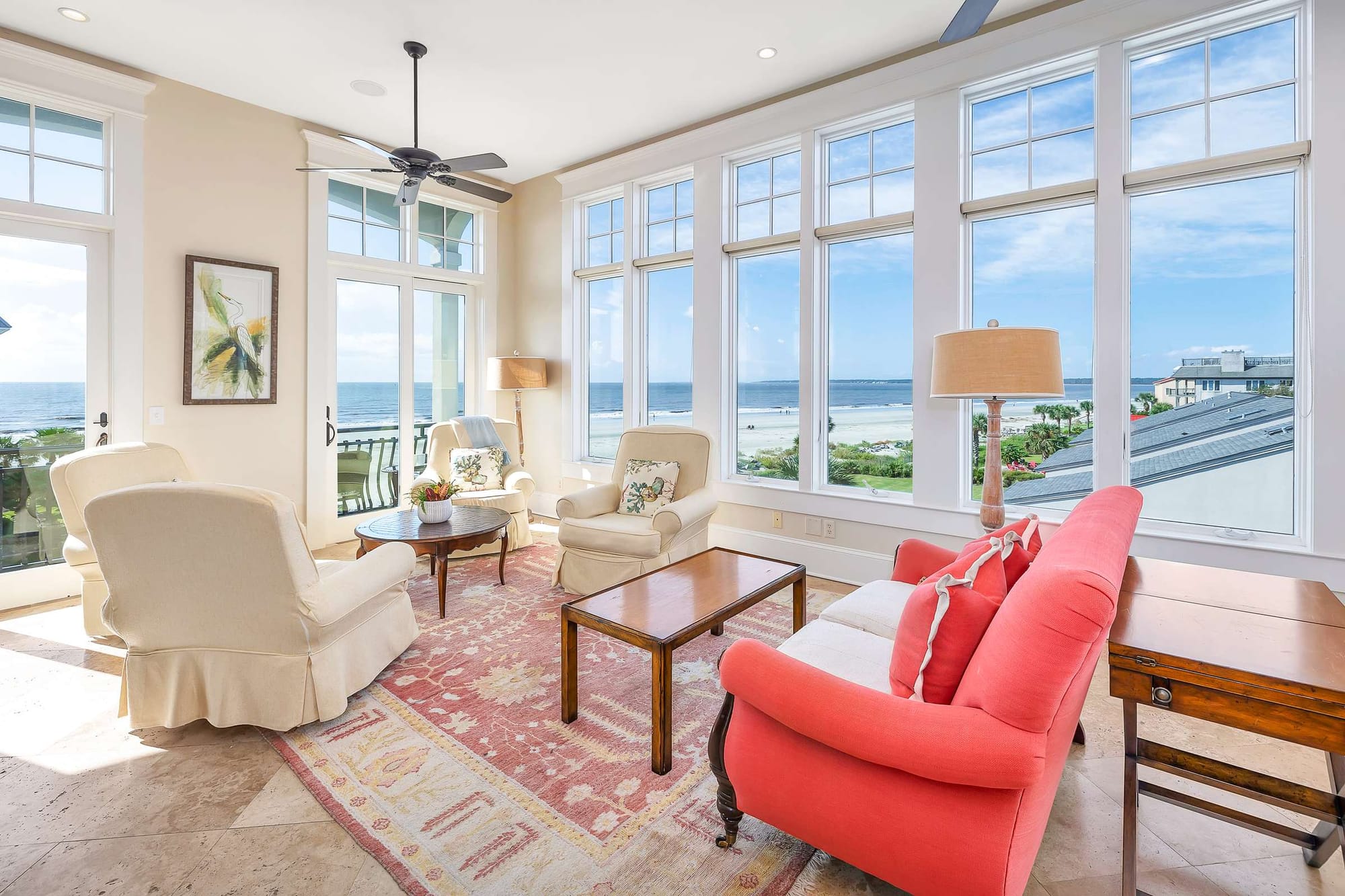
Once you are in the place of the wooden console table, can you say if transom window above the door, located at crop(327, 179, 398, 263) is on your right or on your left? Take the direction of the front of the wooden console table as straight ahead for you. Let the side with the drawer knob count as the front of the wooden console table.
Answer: on your right

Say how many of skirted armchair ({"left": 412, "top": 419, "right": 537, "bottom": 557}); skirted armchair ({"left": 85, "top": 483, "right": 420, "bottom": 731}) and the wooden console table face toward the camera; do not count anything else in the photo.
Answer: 2

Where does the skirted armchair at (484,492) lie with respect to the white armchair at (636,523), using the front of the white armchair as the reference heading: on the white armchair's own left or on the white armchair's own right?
on the white armchair's own right

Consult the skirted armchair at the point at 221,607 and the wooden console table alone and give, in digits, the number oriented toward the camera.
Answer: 1

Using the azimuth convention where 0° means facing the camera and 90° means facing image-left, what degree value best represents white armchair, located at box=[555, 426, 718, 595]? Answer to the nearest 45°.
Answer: approximately 45°

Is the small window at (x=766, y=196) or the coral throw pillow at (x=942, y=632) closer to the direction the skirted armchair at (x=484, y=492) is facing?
the coral throw pillow

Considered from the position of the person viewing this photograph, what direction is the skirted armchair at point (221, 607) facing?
facing away from the viewer and to the right of the viewer
